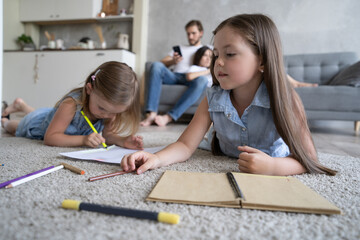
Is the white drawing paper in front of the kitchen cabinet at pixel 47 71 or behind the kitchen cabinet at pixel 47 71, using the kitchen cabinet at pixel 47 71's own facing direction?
in front

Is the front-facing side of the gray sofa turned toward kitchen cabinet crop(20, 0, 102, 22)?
no

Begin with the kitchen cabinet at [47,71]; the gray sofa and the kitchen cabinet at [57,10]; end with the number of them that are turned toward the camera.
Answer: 3

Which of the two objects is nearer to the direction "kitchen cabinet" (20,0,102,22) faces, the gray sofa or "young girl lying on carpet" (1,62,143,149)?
the young girl lying on carpet

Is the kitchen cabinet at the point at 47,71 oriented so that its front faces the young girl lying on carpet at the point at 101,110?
yes

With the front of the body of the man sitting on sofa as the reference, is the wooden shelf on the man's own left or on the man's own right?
on the man's own right

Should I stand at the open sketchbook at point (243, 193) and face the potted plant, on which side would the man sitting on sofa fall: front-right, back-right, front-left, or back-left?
front-right

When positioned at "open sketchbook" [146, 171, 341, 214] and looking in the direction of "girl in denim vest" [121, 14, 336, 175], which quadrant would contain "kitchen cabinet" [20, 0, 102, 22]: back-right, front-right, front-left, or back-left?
front-left

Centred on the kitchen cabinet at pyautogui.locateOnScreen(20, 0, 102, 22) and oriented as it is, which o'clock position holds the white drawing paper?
The white drawing paper is roughly at 12 o'clock from the kitchen cabinet.

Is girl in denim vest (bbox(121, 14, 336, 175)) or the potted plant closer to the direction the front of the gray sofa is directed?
the girl in denim vest

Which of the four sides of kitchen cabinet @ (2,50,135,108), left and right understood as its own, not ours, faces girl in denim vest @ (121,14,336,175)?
front

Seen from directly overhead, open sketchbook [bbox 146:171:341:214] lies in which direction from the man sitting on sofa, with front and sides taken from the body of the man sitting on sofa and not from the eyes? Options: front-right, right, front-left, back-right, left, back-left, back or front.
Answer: front-left

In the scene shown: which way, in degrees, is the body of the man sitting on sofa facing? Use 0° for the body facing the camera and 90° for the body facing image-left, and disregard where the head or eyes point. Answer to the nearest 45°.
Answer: approximately 45°

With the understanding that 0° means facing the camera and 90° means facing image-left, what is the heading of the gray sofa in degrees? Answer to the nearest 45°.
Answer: approximately 0°

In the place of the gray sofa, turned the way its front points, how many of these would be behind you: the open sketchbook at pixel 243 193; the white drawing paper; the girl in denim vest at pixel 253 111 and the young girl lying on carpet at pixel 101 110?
0

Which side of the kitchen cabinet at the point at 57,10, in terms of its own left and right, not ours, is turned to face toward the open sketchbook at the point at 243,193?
front

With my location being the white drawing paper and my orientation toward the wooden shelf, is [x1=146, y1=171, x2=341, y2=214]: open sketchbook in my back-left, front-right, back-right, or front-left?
back-right
